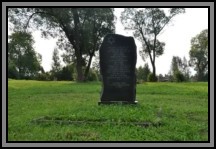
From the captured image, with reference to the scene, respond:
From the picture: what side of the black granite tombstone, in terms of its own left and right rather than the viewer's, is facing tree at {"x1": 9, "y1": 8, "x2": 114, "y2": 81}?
back

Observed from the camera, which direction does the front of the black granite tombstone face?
facing the viewer
